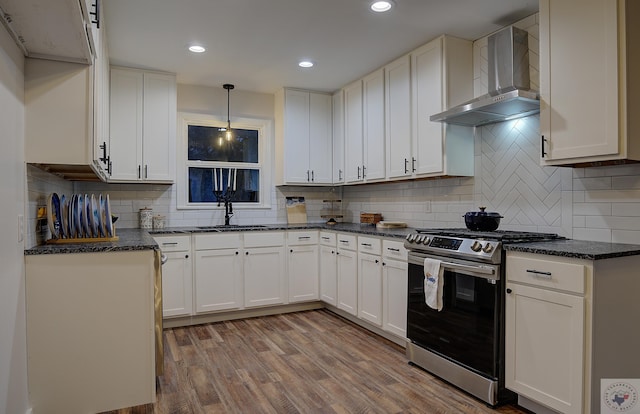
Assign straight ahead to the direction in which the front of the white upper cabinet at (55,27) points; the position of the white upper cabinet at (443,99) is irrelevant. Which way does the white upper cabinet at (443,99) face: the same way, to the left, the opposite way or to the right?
the opposite way

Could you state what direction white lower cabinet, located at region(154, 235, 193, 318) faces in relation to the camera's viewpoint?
facing the viewer

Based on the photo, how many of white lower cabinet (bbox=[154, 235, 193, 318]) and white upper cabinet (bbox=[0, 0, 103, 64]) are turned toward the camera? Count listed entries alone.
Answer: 1

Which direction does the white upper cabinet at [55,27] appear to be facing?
to the viewer's right

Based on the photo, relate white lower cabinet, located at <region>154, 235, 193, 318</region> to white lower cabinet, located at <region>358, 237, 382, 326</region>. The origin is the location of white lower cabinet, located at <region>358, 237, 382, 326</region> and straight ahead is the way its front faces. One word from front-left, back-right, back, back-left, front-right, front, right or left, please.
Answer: front-right

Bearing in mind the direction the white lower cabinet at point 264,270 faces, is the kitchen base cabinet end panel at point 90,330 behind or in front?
in front

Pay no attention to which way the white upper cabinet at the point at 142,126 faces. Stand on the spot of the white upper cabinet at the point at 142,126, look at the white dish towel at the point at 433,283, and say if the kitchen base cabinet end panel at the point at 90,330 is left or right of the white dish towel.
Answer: right

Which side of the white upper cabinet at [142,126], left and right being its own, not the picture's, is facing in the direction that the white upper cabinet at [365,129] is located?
left

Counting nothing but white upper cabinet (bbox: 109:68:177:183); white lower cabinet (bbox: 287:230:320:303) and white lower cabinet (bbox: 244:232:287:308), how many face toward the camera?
3

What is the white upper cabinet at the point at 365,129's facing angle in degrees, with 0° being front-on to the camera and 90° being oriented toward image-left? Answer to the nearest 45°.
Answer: approximately 45°

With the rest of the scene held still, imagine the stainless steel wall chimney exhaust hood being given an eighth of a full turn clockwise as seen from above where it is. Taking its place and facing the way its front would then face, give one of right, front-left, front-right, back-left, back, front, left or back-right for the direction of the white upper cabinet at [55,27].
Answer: front-left

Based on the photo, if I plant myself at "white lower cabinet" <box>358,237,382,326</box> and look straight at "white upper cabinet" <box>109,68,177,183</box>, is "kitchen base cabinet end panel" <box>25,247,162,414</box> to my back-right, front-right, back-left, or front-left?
front-left

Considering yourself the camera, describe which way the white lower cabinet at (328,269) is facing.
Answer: facing the viewer and to the left of the viewer

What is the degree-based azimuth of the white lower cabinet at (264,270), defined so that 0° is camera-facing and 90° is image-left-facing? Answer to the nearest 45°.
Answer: approximately 0°

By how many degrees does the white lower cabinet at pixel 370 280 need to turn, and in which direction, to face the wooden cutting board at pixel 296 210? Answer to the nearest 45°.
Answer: approximately 90° to its right

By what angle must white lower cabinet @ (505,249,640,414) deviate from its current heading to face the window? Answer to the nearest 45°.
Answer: approximately 45° to its right

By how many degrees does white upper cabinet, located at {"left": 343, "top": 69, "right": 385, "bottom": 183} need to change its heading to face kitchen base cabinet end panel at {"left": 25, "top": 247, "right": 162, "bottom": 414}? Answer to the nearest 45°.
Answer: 0° — it already faces it

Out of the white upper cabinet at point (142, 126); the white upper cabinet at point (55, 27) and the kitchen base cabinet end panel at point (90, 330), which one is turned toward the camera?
the white upper cabinet at point (142, 126)

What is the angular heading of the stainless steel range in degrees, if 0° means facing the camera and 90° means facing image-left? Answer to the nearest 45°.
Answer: approximately 45°
